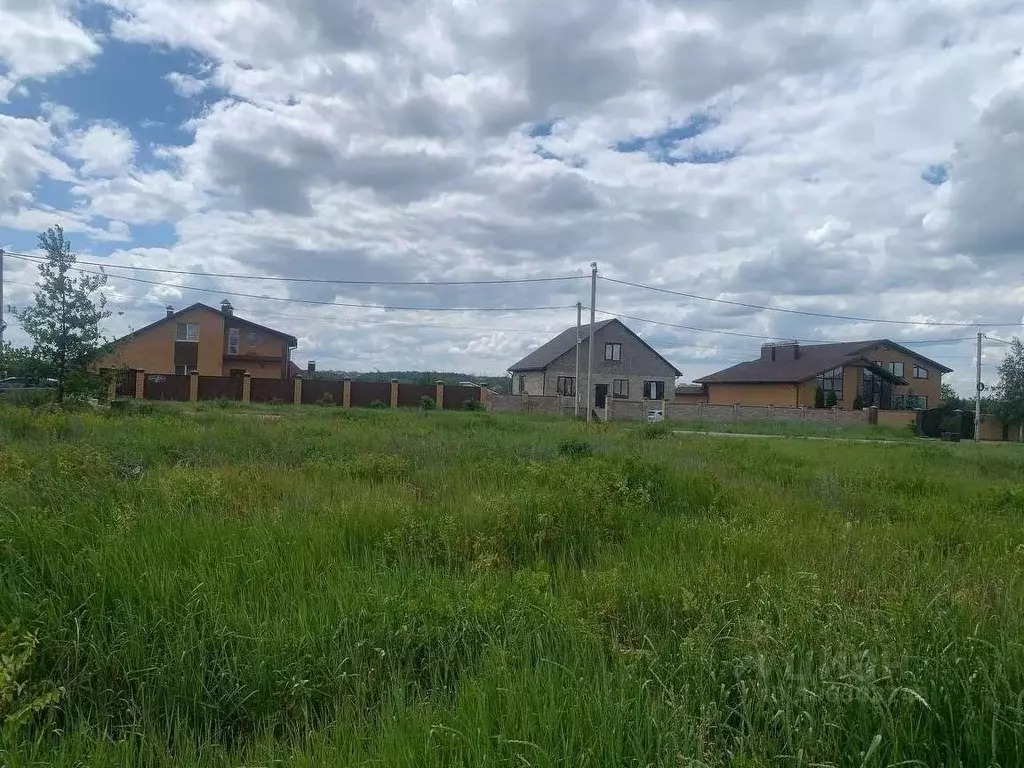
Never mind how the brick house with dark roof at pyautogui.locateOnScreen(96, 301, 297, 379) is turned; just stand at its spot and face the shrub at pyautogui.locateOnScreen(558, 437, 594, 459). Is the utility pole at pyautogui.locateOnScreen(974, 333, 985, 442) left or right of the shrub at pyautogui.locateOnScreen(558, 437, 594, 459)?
left

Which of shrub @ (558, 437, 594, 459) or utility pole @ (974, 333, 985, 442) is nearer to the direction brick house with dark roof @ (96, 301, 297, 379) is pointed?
the shrub

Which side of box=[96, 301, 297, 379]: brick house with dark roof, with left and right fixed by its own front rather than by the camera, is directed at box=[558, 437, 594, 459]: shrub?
front

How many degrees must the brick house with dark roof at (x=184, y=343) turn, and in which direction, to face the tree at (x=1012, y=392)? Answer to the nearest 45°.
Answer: approximately 45° to its left

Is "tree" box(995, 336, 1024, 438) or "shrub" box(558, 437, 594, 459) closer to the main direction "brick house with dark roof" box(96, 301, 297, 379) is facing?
the shrub

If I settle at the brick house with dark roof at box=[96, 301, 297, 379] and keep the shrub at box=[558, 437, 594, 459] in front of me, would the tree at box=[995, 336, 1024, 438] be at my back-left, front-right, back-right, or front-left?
front-left

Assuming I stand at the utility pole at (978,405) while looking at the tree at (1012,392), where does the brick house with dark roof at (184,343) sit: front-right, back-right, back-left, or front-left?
back-left

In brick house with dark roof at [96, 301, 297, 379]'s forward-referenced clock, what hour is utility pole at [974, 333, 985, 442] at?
The utility pole is roughly at 10 o'clock from the brick house with dark roof.

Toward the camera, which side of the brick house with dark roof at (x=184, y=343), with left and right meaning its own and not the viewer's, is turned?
front
